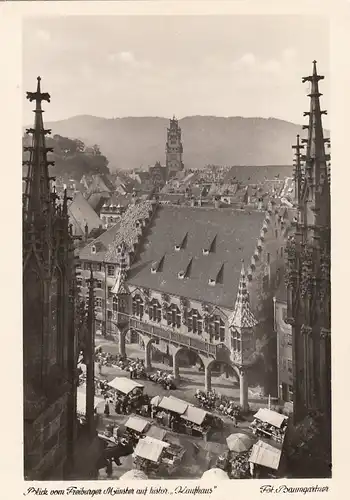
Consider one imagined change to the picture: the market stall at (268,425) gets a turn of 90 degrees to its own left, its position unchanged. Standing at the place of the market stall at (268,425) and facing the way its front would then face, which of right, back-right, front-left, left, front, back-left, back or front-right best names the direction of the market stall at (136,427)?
back-right

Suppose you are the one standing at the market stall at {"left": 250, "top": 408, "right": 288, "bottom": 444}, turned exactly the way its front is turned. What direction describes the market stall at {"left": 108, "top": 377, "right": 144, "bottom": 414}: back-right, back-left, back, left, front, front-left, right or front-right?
front-right

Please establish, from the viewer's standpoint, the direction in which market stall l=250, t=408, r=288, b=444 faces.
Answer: facing the viewer and to the left of the viewer
